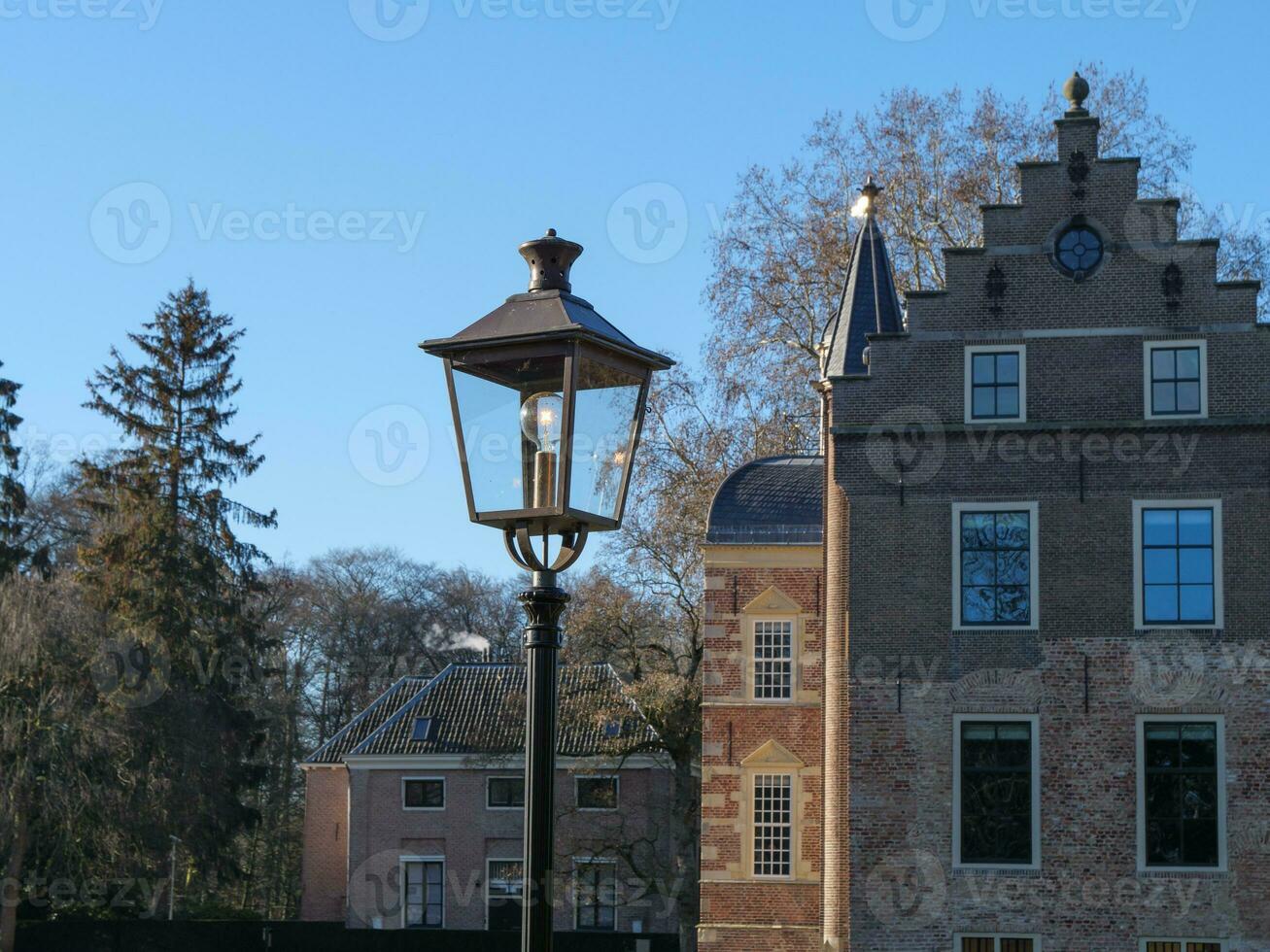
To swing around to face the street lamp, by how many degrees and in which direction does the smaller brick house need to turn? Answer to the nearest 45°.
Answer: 0° — it already faces it

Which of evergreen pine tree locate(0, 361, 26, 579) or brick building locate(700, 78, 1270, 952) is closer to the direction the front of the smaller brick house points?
the brick building

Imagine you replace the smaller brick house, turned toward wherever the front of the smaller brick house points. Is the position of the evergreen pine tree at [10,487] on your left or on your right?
on your right

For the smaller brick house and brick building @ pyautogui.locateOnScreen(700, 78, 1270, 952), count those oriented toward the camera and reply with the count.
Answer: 2

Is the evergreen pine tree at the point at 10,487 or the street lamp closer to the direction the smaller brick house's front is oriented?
the street lamp

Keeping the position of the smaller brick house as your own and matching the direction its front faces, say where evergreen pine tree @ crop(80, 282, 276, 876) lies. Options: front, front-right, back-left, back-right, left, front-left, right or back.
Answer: right

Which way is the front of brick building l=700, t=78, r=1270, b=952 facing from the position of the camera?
facing the viewer
